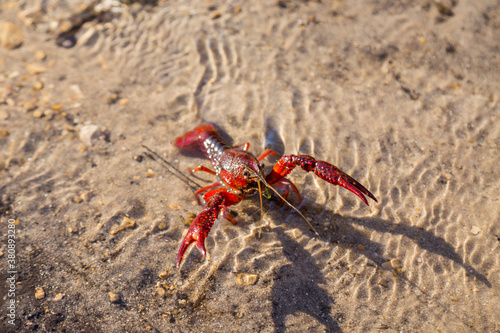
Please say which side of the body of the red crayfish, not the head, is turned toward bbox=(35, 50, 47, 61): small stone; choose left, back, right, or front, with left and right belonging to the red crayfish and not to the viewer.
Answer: back

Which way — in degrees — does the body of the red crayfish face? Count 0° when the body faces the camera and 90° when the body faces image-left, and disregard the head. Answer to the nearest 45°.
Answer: approximately 315°

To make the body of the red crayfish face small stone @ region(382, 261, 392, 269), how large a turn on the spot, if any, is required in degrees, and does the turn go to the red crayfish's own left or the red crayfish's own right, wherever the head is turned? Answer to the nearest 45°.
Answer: approximately 45° to the red crayfish's own left

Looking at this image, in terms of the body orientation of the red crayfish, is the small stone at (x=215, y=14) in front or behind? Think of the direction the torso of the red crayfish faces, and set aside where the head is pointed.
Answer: behind

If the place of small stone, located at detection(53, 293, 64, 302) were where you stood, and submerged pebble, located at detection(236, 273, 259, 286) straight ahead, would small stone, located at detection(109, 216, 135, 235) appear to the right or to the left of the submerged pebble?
left

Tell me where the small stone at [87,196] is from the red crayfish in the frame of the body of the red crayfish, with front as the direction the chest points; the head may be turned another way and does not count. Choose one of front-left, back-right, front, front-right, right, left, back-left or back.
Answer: back-right

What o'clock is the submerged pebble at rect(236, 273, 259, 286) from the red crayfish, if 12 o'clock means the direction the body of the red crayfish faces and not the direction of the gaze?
The submerged pebble is roughly at 1 o'clock from the red crayfish.

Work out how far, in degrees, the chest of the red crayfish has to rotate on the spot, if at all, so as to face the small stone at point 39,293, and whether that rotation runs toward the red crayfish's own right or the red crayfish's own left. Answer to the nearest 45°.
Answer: approximately 90° to the red crayfish's own right

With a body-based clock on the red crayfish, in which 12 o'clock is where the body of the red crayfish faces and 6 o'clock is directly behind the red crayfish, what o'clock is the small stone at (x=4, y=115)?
The small stone is roughly at 5 o'clock from the red crayfish.
